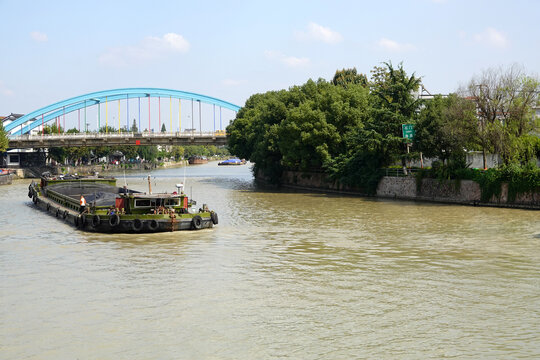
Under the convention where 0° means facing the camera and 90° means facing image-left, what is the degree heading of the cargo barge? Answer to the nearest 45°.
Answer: approximately 135°

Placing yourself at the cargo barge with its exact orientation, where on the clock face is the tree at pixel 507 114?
The tree is roughly at 4 o'clock from the cargo barge.
